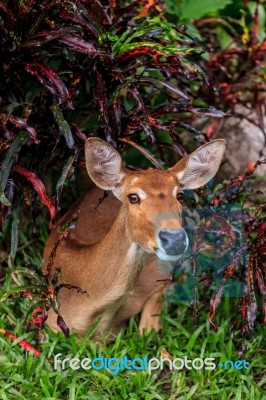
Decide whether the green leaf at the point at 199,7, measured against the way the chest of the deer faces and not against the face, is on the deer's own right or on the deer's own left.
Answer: on the deer's own left

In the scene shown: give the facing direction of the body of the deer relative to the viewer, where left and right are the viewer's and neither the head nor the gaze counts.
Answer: facing the viewer and to the right of the viewer
